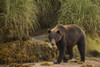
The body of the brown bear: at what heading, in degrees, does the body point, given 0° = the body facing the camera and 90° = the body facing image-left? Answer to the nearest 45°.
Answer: approximately 45°
